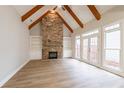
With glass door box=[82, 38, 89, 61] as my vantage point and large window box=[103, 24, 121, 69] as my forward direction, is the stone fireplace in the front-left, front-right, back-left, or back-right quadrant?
back-right

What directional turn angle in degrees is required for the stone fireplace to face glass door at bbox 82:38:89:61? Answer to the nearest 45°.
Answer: approximately 45° to its left

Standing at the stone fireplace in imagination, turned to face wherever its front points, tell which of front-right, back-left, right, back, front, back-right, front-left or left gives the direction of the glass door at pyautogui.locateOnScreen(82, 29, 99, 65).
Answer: front-left

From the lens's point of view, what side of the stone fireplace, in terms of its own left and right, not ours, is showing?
front

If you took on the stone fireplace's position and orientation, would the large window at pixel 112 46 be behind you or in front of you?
in front
